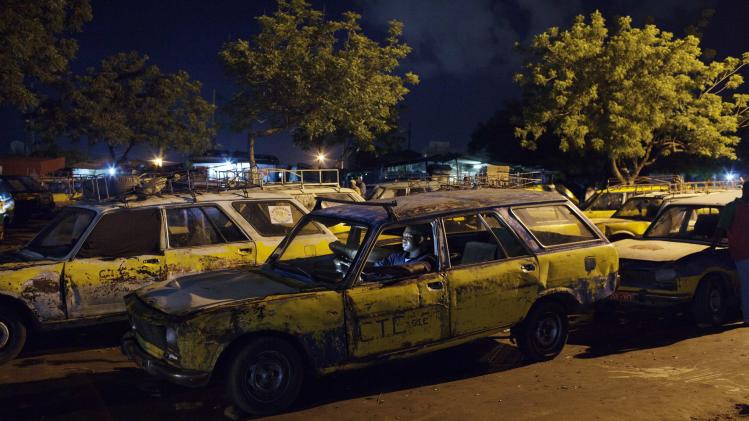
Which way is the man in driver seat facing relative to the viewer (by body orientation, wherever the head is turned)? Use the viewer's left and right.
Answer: facing the viewer and to the left of the viewer

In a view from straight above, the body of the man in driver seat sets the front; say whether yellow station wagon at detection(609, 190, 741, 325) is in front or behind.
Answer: behind

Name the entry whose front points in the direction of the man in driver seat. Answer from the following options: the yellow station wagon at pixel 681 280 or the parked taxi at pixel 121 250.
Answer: the yellow station wagon

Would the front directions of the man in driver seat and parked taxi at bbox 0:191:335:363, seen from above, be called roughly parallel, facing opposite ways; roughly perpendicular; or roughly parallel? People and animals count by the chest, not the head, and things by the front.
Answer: roughly parallel

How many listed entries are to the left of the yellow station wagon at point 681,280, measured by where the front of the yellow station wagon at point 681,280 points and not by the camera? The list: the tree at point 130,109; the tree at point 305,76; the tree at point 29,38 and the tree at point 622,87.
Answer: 0

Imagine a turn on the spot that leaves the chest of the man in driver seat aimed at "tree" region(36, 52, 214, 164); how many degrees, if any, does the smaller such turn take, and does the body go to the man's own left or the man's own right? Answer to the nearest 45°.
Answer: approximately 90° to the man's own right

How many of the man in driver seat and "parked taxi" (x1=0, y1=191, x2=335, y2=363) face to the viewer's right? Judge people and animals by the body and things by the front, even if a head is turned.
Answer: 0

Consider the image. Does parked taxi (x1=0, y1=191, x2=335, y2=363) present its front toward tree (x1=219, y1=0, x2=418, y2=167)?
no

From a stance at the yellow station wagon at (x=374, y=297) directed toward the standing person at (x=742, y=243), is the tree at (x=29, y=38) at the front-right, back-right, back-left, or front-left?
back-left

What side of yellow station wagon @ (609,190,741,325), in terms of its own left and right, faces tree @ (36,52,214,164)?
right

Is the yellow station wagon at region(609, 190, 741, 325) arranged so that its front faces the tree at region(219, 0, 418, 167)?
no

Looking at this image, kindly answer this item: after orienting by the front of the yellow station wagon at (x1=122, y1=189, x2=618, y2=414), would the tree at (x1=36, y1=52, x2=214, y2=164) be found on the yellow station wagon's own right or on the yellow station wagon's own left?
on the yellow station wagon's own right

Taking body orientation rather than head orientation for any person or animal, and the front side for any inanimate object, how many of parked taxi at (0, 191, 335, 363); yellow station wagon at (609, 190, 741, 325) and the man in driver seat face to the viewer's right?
0

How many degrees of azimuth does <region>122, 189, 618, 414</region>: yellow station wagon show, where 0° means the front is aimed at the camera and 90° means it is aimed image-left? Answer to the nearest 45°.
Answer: approximately 45°

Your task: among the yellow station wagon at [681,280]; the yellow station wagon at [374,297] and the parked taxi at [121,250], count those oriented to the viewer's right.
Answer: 0

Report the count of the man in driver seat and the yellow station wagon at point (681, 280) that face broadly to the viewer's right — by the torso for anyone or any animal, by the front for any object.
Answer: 0

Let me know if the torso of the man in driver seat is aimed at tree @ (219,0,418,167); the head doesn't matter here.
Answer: no

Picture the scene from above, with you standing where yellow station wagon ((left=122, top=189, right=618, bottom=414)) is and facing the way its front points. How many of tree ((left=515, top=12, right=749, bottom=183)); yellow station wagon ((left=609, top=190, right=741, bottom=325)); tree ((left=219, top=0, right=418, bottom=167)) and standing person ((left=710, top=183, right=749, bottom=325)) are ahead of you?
0
